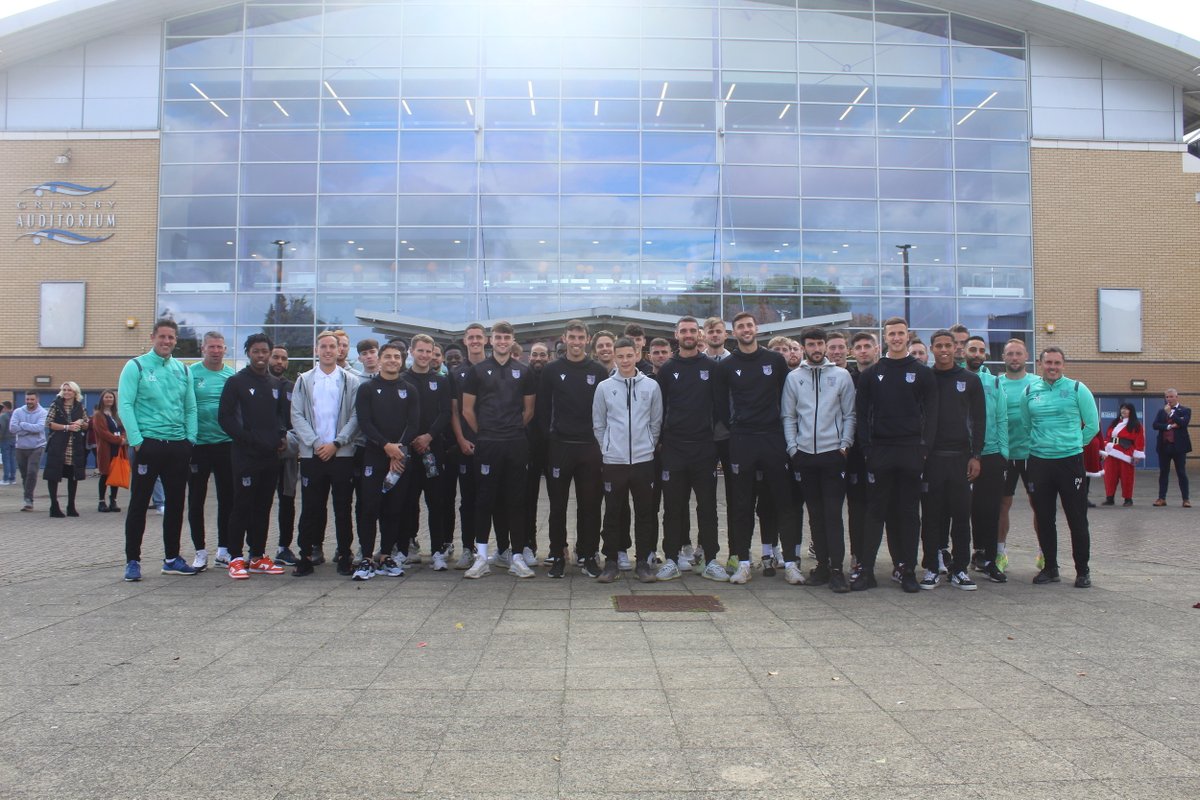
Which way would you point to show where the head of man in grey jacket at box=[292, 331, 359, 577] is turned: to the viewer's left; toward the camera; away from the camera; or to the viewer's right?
toward the camera

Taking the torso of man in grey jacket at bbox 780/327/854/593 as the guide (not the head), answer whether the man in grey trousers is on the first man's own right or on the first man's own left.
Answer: on the first man's own right

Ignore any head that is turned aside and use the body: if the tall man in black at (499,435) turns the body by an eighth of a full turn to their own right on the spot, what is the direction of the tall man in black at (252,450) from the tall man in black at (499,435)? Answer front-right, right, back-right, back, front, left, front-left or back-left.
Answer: front-right

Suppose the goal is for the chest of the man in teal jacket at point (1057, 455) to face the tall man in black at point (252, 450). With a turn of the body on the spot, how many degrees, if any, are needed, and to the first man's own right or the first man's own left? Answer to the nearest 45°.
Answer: approximately 45° to the first man's own right

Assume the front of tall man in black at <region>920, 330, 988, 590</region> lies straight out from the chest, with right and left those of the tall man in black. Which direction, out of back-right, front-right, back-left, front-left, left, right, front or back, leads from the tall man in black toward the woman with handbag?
right

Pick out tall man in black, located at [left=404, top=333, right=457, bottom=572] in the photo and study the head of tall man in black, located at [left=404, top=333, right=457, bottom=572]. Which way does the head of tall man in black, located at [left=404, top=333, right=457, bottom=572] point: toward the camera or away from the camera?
toward the camera

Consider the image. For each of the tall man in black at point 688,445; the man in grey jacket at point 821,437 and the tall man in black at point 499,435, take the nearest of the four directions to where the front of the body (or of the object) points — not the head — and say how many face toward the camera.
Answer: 3

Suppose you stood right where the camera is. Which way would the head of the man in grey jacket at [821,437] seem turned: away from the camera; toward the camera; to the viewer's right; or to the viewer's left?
toward the camera

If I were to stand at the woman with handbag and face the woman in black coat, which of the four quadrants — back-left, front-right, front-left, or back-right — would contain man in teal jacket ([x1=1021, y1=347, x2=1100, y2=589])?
back-left

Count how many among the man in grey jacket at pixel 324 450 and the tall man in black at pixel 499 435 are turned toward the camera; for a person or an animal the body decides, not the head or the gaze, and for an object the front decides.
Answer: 2

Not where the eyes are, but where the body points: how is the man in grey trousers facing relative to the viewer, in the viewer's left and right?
facing the viewer

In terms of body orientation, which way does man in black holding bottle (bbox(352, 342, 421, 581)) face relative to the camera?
toward the camera

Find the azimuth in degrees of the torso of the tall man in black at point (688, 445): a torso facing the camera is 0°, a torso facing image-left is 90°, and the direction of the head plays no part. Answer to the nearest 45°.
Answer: approximately 0°

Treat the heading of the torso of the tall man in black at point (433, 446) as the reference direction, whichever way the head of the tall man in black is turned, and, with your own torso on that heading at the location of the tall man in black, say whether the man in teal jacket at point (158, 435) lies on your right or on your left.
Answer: on your right

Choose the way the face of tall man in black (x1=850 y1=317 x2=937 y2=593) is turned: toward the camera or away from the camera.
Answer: toward the camera

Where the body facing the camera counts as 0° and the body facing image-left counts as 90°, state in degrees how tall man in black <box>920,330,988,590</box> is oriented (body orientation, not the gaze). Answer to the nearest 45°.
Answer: approximately 0°

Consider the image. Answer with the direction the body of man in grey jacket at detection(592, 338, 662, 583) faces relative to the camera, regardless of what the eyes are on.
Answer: toward the camera

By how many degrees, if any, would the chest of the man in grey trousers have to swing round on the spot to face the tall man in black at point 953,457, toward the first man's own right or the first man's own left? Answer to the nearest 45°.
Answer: approximately 45° to the first man's own left
